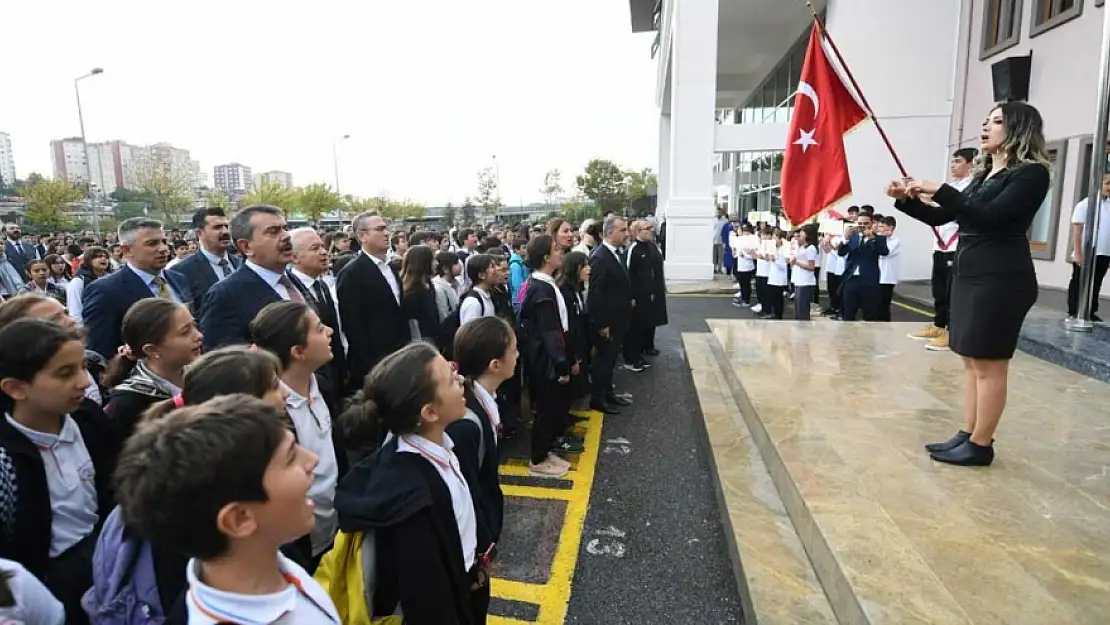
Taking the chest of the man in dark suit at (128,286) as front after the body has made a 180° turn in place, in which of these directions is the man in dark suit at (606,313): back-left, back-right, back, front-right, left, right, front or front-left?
back-right

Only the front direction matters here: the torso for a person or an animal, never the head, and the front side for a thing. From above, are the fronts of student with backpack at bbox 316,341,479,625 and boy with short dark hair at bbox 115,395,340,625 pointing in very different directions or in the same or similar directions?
same or similar directions

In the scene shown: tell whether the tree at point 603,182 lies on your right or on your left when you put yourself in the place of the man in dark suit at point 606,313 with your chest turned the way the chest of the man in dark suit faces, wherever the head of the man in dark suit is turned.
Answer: on your left

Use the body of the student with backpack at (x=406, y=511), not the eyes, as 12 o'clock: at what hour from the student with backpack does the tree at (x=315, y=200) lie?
The tree is roughly at 9 o'clock from the student with backpack.

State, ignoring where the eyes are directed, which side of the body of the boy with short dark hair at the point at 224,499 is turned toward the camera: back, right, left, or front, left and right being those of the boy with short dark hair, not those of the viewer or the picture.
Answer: right

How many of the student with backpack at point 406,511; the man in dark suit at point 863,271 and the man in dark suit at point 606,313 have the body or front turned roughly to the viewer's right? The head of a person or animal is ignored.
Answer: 2

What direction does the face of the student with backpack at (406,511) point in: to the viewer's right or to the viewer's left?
to the viewer's right

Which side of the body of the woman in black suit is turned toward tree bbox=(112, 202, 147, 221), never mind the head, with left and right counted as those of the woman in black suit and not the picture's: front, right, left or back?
front

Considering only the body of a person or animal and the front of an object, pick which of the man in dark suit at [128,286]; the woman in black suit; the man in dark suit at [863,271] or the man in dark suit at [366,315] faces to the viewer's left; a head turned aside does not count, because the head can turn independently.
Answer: the woman in black suit

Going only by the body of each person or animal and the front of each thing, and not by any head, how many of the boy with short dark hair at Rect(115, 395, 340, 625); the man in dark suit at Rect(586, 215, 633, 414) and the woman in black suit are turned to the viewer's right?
2

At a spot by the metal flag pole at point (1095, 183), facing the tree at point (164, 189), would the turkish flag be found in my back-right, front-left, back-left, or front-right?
front-left

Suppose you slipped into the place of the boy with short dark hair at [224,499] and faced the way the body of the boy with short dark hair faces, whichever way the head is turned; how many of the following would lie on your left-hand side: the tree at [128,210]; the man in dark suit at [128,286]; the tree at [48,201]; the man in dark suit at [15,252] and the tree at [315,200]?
5

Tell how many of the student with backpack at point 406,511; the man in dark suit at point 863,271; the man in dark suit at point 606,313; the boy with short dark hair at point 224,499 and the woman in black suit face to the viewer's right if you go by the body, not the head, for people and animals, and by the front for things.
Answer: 3

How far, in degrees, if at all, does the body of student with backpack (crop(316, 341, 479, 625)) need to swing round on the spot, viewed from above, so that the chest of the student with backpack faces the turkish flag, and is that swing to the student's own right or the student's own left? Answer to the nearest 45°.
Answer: approximately 45° to the student's own left

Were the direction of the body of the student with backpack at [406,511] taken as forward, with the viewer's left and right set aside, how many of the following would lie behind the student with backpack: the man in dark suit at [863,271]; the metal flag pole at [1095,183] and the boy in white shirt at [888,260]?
0

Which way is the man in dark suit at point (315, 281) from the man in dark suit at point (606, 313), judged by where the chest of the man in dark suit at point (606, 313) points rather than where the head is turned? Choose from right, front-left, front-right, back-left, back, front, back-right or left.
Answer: back-right

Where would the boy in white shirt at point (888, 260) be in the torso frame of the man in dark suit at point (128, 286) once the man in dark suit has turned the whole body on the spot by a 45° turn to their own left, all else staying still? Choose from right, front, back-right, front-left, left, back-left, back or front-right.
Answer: front

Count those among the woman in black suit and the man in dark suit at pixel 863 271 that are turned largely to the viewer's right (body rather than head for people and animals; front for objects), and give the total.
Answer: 0

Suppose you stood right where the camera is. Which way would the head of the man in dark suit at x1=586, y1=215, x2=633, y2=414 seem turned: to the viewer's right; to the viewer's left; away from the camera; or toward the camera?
to the viewer's right

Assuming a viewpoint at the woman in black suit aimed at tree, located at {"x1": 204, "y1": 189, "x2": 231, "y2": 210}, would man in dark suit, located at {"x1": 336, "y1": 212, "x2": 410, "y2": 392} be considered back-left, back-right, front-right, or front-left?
front-left

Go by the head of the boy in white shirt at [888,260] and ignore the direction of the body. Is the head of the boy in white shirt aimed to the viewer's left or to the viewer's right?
to the viewer's left

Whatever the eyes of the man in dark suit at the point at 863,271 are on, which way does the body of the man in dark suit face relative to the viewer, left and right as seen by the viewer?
facing the viewer

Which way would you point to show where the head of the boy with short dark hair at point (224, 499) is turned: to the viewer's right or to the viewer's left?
to the viewer's right
